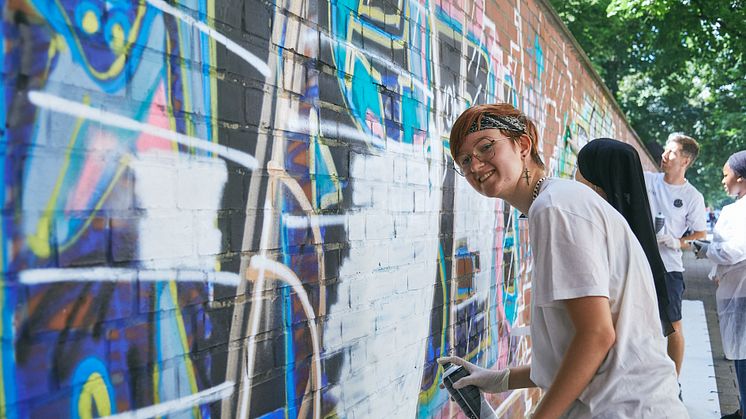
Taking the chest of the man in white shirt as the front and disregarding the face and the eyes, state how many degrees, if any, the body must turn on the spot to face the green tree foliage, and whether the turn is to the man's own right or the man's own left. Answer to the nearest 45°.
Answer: approximately 135° to the man's own right

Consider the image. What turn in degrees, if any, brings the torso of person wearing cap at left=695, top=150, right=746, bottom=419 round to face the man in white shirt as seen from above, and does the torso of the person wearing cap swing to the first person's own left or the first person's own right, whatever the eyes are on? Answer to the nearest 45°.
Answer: approximately 45° to the first person's own right

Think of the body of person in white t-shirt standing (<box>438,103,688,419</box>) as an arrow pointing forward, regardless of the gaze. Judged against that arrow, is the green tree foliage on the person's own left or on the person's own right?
on the person's own right

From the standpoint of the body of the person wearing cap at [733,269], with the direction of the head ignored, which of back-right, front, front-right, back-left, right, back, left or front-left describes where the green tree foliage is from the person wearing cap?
right

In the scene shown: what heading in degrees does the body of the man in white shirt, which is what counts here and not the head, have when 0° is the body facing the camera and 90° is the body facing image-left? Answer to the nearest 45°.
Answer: approximately 45°

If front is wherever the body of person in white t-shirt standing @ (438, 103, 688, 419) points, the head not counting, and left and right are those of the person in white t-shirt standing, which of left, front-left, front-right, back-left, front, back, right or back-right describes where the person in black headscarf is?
right

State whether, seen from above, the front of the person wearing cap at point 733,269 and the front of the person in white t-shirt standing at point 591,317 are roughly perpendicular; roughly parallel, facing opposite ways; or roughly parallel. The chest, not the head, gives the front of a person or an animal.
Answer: roughly parallel

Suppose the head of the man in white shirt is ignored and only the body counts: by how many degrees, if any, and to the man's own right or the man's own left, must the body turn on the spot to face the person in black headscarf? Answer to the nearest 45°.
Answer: approximately 45° to the man's own left

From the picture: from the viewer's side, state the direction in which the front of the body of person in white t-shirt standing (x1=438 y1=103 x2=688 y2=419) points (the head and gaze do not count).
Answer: to the viewer's left

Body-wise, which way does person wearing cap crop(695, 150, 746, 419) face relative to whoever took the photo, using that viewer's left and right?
facing to the left of the viewer

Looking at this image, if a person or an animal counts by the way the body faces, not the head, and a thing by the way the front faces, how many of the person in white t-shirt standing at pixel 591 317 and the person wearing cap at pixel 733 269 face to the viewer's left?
2

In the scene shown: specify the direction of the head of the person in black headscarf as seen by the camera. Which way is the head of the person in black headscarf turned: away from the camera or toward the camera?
away from the camera
